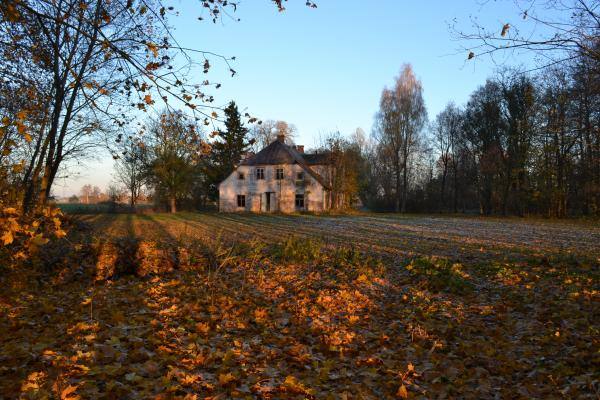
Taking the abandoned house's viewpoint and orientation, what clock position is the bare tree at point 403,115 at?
The bare tree is roughly at 9 o'clock from the abandoned house.

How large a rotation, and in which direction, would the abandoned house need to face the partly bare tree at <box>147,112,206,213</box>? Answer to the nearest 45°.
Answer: approximately 90° to its right

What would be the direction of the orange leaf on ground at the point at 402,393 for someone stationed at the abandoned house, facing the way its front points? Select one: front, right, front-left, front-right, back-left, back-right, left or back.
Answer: front

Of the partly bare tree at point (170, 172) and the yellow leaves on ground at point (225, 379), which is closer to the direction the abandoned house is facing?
the yellow leaves on ground

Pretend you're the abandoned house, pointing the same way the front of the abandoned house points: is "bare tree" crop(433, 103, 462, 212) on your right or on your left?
on your left

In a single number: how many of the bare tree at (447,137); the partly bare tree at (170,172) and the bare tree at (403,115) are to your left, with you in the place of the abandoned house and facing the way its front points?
2

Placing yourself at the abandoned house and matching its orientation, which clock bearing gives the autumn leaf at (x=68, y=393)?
The autumn leaf is roughly at 12 o'clock from the abandoned house.

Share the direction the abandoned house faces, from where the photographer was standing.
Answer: facing the viewer

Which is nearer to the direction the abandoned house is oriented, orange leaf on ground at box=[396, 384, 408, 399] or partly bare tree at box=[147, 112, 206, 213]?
the orange leaf on ground

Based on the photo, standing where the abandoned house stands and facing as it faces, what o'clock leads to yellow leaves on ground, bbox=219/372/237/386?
The yellow leaves on ground is roughly at 12 o'clock from the abandoned house.

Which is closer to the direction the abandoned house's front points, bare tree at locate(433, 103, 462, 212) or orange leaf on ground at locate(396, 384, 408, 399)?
the orange leaf on ground
